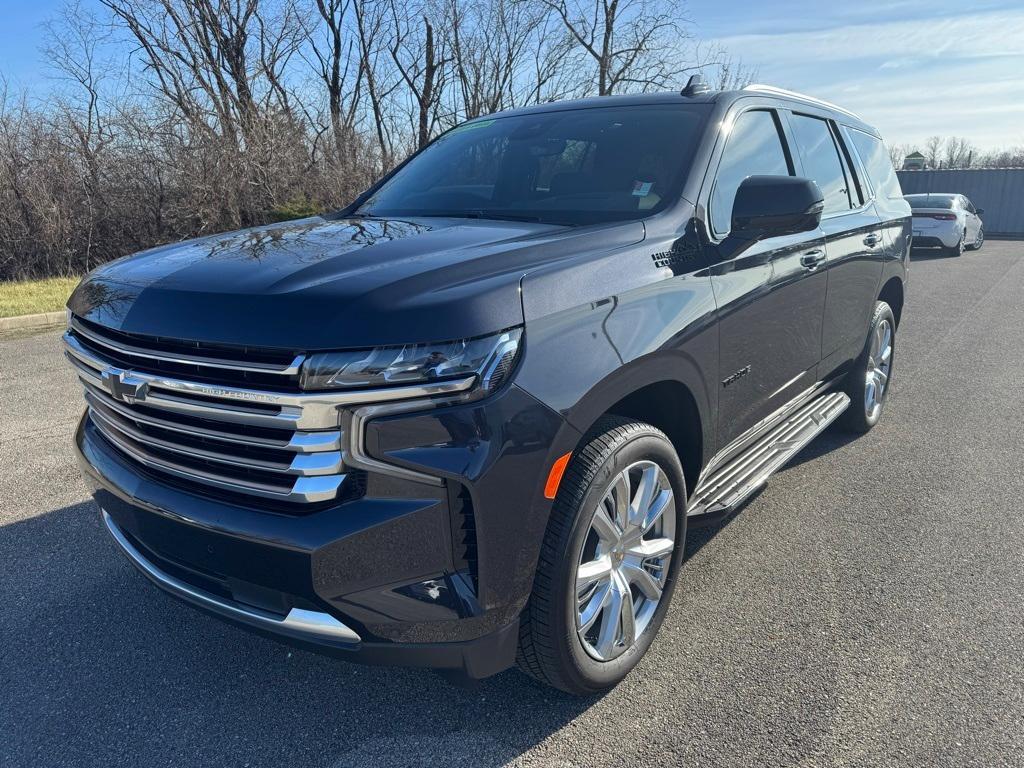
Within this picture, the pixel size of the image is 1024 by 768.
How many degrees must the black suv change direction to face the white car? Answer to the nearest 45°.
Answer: approximately 180°

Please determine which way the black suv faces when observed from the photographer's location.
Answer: facing the viewer and to the left of the viewer
